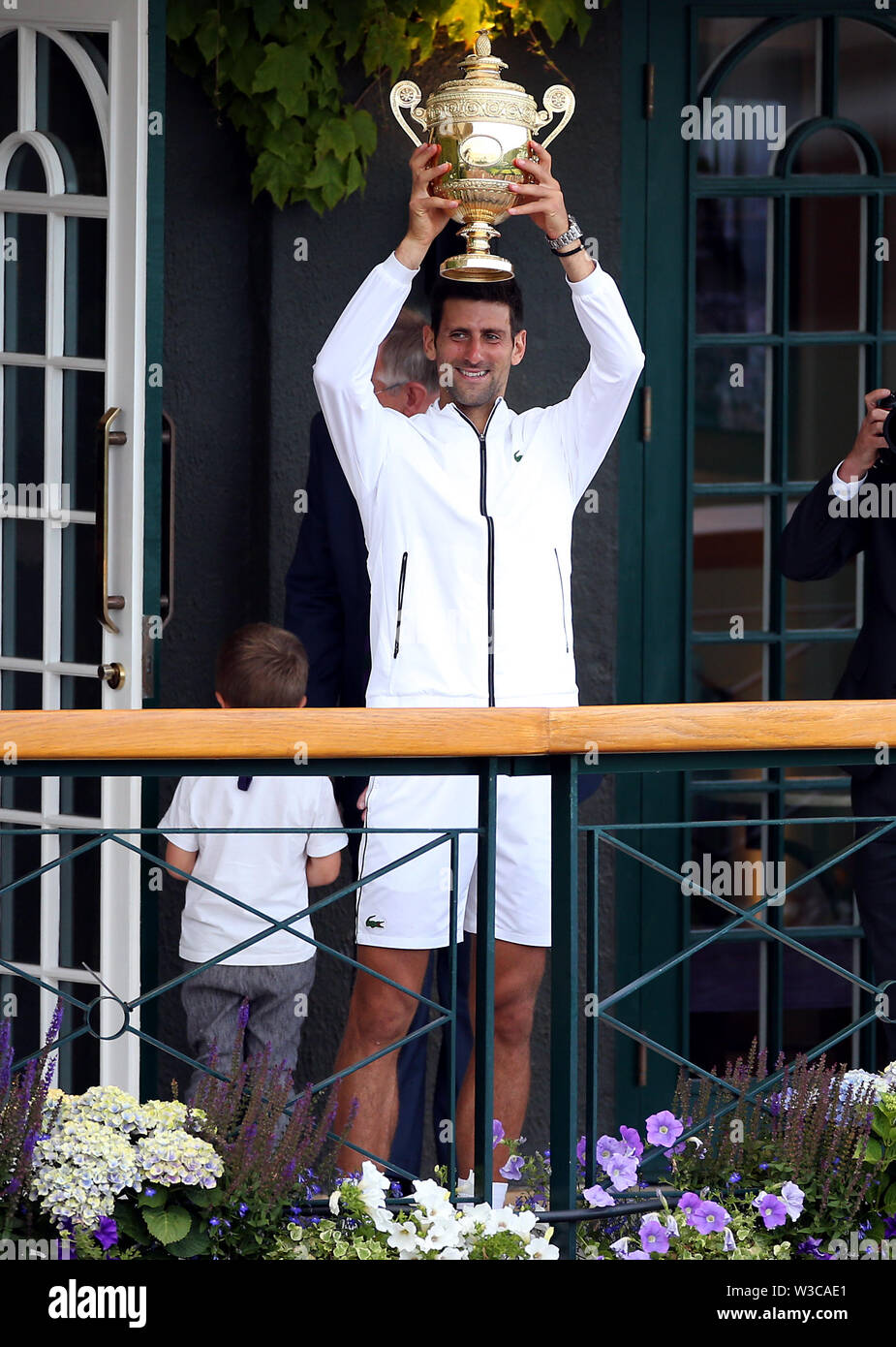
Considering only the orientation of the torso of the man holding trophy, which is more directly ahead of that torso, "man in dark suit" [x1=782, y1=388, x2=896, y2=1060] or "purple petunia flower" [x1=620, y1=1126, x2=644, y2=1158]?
the purple petunia flower

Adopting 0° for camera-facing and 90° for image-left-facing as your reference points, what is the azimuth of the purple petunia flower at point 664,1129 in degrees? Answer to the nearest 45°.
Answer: approximately 0°

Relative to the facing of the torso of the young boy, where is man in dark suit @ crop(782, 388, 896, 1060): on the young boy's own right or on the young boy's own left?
on the young boy's own right

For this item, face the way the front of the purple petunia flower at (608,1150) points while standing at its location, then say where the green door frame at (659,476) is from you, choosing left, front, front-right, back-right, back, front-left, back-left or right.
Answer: back

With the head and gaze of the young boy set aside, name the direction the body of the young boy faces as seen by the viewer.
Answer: away from the camera

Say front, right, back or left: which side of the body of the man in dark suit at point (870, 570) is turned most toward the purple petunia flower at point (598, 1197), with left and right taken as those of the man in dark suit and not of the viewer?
front

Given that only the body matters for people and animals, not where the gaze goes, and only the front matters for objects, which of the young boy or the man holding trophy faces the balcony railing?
the man holding trophy
